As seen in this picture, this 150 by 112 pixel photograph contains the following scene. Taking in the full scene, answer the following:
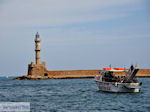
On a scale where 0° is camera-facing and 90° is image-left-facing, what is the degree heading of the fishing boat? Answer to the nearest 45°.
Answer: approximately 90°
